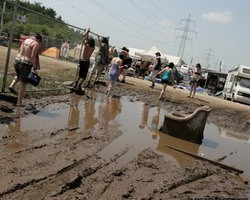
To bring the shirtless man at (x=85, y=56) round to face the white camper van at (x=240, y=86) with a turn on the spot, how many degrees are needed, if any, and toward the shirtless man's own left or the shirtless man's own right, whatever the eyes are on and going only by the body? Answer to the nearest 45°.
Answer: approximately 90° to the shirtless man's own right

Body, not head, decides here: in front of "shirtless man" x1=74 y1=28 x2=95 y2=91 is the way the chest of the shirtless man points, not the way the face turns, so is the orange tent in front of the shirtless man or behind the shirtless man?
in front

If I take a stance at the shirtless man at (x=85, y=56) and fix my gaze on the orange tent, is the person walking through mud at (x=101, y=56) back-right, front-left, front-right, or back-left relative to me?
front-right

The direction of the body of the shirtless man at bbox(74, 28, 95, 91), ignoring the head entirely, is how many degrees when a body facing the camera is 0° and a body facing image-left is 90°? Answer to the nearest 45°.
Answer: approximately 135°

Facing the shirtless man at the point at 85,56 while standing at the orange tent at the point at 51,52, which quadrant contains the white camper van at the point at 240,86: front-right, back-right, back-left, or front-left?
front-left

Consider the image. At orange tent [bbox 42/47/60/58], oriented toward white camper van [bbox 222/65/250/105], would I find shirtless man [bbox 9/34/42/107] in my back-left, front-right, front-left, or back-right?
front-right

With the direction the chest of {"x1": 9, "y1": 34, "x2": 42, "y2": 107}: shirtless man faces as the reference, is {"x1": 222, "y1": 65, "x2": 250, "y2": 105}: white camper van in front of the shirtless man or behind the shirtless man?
in front

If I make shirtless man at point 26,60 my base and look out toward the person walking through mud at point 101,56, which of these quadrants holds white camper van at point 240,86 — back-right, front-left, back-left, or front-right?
front-right
